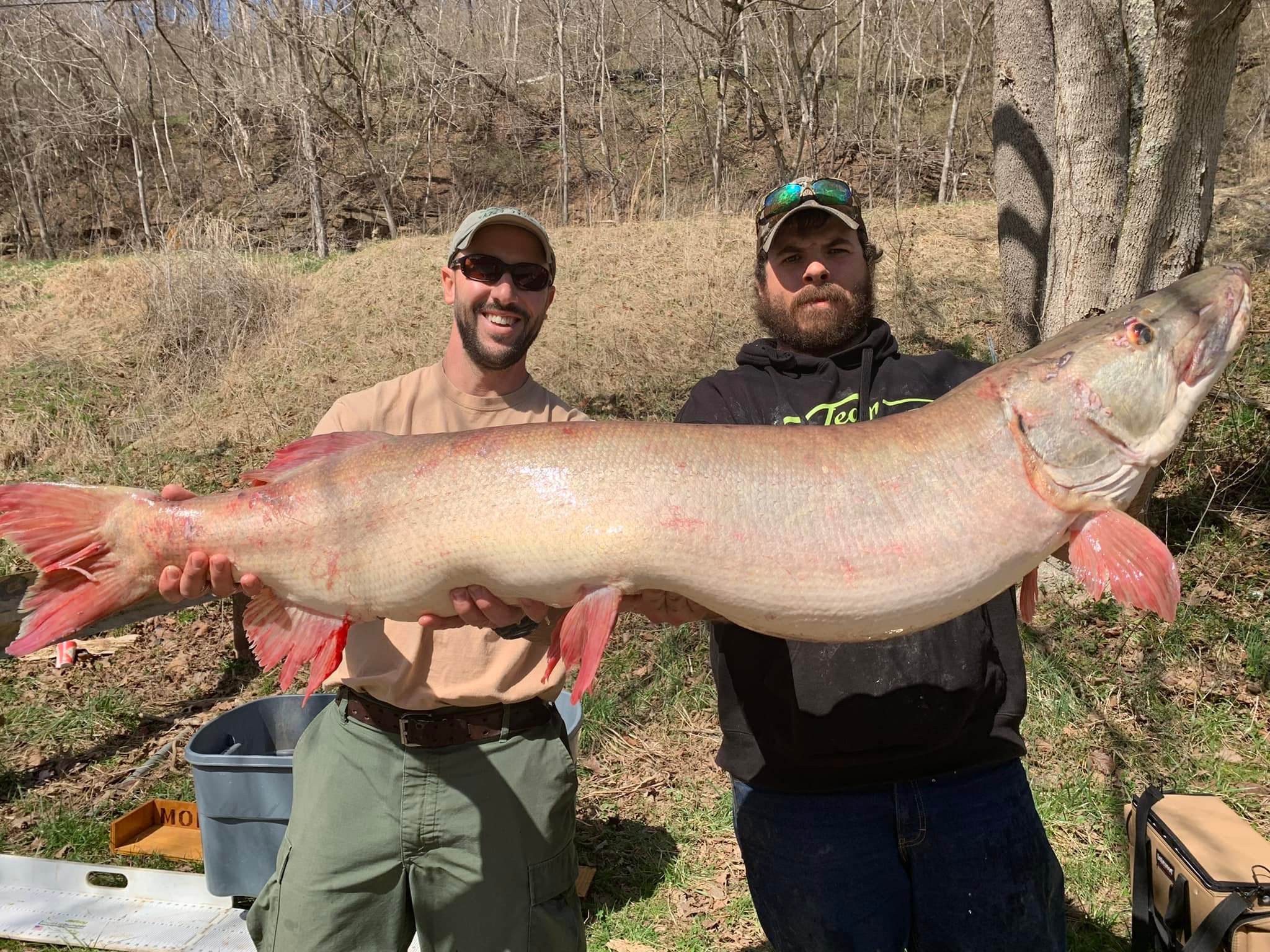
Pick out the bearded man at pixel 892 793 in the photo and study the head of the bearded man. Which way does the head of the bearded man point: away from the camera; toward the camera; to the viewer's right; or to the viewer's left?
toward the camera

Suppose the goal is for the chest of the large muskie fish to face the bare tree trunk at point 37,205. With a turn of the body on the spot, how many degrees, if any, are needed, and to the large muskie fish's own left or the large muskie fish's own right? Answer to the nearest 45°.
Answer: approximately 135° to the large muskie fish's own left

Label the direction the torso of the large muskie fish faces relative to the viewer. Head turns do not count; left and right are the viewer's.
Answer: facing to the right of the viewer

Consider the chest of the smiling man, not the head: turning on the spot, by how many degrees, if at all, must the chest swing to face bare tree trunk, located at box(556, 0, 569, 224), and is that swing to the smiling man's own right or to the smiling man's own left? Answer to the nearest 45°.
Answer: approximately 180°

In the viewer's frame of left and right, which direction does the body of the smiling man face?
facing the viewer

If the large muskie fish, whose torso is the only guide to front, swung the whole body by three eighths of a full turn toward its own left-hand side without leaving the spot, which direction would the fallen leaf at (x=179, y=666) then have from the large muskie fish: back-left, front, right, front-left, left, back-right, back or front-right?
front

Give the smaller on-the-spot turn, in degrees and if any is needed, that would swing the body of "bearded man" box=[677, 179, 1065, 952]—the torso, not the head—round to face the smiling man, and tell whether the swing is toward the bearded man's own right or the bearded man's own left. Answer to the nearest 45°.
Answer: approximately 90° to the bearded man's own right

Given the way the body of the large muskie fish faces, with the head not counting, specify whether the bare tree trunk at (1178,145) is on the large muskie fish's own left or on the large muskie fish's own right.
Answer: on the large muskie fish's own left

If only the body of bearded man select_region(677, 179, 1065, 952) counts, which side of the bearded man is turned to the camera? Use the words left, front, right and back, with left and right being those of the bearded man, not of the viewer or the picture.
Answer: front

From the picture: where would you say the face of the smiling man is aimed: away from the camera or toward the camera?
toward the camera
